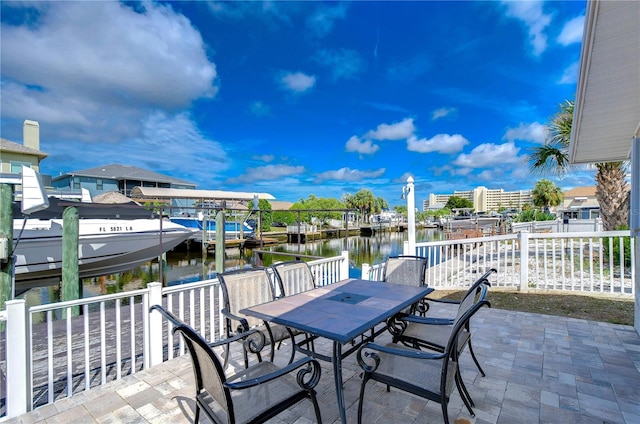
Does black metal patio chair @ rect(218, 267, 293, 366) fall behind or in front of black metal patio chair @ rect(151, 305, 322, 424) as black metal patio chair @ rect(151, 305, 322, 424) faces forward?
in front

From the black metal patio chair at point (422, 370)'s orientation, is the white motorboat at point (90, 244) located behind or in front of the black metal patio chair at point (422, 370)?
in front

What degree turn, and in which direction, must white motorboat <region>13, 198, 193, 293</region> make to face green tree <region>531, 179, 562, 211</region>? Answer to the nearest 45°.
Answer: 0° — it already faces it

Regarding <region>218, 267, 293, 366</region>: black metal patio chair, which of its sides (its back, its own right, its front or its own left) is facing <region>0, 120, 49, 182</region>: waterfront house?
back

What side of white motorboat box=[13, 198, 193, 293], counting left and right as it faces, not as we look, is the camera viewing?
right

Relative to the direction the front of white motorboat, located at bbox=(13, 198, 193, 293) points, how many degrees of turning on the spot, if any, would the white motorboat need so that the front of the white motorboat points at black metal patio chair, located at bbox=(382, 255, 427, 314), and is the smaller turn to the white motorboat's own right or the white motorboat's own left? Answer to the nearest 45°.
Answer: approximately 90° to the white motorboat's own right

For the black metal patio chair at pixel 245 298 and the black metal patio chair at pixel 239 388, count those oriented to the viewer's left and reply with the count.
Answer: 0

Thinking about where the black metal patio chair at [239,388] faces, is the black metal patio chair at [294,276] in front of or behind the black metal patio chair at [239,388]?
in front

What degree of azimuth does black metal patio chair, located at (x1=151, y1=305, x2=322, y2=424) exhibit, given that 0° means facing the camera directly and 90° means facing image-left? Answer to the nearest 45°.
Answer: approximately 225°

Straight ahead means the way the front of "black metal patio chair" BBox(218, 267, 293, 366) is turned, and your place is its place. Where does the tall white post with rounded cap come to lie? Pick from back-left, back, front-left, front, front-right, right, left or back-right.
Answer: left

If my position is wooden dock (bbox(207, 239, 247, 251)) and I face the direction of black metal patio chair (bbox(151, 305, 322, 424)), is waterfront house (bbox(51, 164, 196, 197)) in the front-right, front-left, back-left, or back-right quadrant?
back-right
